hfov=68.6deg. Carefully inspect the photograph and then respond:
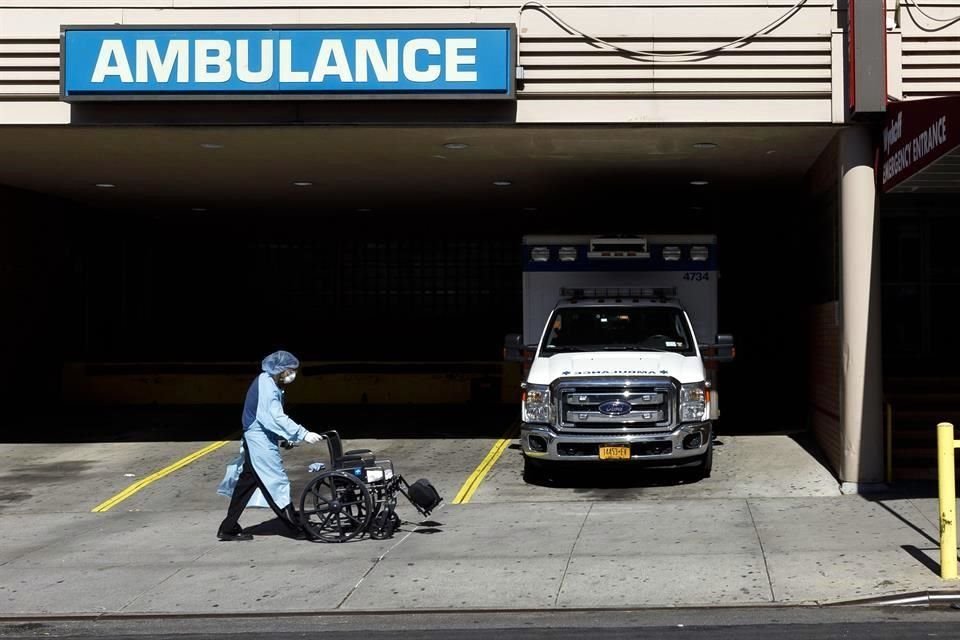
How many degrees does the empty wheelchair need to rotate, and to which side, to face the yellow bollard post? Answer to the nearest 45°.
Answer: approximately 45° to its right

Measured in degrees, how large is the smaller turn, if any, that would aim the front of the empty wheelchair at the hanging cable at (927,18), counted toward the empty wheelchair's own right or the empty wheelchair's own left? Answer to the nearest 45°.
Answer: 0° — it already faces it

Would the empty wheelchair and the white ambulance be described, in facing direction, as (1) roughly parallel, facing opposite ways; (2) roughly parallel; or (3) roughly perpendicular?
roughly perpendicular

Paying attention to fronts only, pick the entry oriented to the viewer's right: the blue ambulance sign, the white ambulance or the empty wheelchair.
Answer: the empty wheelchair

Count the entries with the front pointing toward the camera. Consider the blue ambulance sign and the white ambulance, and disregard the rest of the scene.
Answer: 2

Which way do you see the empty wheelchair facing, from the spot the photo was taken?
facing to the right of the viewer

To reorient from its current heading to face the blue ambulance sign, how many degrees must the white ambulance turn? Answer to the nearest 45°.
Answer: approximately 90° to its right

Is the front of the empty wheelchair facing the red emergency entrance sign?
yes
